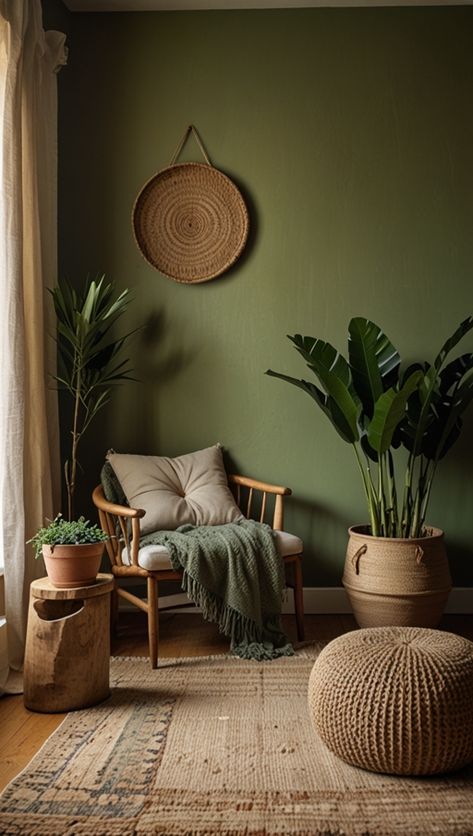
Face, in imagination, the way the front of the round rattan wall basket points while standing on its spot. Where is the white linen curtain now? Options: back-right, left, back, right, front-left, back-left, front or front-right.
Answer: front-right

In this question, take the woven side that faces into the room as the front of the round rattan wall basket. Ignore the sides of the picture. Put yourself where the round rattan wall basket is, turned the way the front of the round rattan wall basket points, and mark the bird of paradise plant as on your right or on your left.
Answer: on your left

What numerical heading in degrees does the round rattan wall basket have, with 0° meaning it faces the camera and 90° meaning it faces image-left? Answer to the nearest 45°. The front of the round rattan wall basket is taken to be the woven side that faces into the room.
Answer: approximately 0°

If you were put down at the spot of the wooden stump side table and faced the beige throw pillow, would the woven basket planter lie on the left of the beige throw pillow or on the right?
right

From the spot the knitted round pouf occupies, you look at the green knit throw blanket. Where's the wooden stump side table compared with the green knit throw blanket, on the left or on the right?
left
